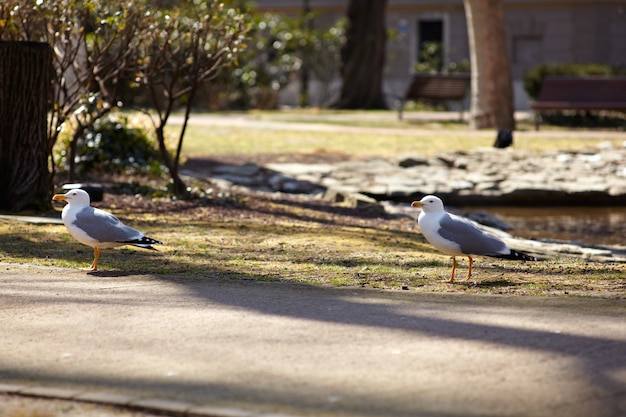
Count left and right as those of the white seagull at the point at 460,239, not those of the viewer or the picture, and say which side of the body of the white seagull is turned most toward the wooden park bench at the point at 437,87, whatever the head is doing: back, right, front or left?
right

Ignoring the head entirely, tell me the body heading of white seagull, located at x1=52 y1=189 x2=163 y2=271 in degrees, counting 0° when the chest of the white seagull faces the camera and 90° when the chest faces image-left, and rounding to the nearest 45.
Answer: approximately 90°

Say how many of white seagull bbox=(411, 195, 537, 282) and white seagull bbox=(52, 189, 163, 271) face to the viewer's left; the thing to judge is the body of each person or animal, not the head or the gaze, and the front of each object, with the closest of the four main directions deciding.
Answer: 2

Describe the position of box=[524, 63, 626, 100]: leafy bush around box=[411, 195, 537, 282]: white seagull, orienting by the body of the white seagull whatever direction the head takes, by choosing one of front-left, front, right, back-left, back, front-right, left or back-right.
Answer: right

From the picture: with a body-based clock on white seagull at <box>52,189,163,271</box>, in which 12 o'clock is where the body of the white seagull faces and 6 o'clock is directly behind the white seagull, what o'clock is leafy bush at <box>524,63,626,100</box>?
The leafy bush is roughly at 4 o'clock from the white seagull.

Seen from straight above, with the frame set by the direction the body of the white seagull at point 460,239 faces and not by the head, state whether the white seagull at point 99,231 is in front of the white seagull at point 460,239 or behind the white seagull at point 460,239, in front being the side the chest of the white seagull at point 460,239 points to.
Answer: in front

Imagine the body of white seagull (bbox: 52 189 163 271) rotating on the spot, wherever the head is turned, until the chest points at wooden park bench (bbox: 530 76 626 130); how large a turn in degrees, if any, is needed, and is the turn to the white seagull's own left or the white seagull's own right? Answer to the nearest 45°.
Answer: approximately 135° to the white seagull's own right

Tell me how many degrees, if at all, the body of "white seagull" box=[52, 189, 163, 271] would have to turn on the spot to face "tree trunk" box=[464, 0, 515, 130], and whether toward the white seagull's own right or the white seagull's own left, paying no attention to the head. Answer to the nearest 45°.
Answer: approximately 135° to the white seagull's own right

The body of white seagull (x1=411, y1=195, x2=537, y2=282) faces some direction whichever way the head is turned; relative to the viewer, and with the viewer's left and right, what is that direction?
facing to the left of the viewer
